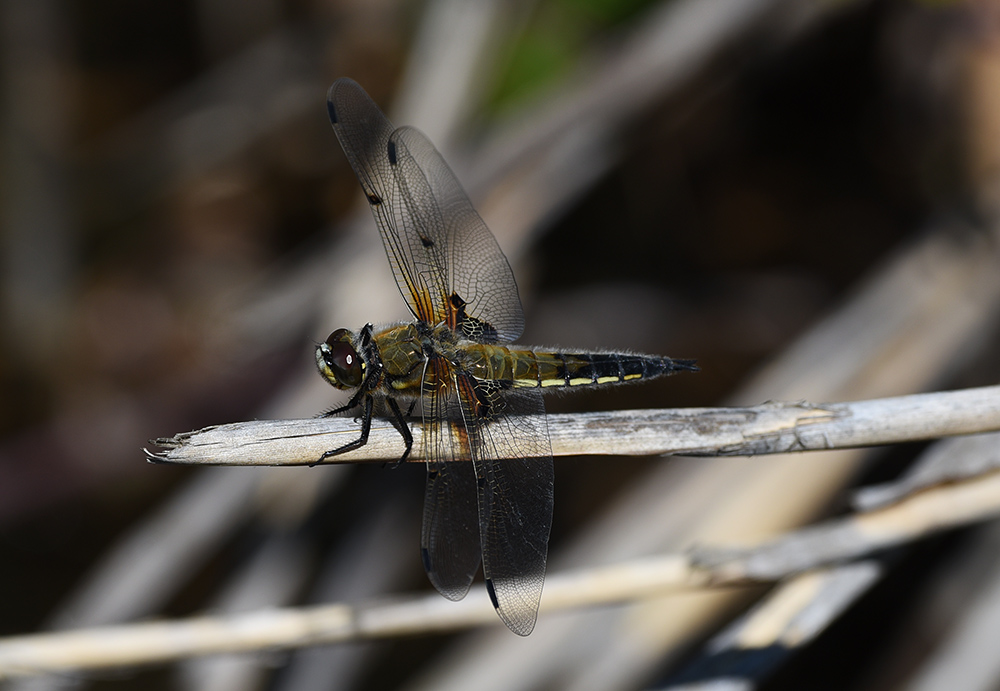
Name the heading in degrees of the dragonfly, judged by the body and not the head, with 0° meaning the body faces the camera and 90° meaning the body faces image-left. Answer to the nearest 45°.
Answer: approximately 90°
